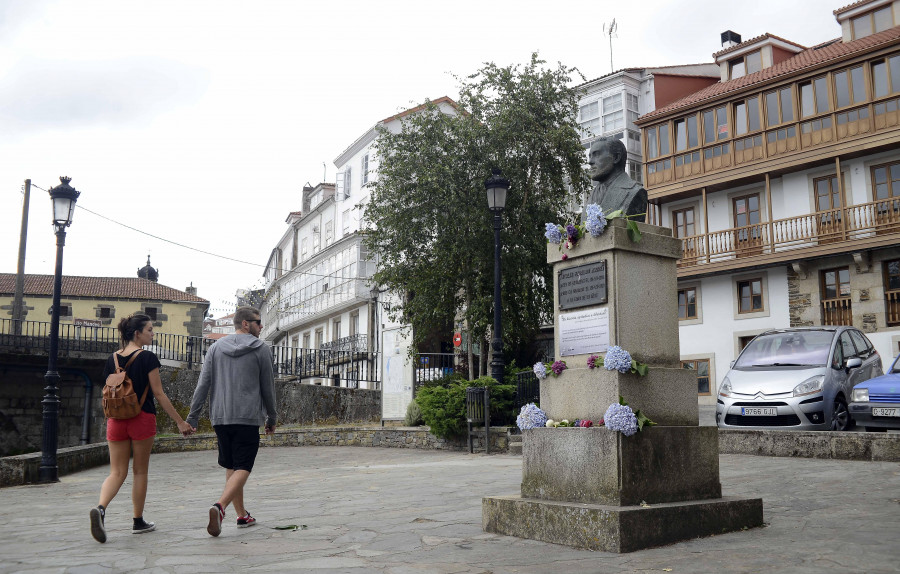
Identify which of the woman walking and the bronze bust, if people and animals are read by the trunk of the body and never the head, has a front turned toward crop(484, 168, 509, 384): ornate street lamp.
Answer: the woman walking

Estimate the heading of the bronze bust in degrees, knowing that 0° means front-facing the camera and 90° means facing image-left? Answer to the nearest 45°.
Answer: approximately 45°

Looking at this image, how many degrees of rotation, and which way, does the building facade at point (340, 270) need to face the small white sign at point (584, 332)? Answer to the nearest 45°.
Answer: approximately 45° to its left

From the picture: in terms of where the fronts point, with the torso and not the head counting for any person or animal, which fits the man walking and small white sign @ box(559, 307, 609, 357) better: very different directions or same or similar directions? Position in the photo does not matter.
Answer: very different directions

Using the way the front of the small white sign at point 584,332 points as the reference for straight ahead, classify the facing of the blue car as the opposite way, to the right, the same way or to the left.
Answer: the same way

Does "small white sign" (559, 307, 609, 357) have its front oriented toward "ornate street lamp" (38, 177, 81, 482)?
no

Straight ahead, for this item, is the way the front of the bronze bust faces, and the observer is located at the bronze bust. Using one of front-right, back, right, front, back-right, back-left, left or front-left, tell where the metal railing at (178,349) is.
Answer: right

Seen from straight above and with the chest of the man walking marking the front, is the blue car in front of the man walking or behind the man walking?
in front

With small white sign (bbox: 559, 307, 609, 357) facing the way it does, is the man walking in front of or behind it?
in front

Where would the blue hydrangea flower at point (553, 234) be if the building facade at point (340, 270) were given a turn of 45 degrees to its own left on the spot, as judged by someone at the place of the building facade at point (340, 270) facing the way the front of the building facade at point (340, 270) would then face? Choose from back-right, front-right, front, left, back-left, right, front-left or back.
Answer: front

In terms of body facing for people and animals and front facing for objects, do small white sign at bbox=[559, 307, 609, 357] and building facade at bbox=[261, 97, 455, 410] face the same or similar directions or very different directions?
same or similar directions

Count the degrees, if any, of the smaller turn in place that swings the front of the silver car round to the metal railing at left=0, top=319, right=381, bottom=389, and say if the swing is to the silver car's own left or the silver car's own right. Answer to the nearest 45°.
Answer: approximately 90° to the silver car's own right

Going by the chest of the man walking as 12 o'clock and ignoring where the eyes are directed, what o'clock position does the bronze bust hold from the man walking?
The bronze bust is roughly at 2 o'clock from the man walking.

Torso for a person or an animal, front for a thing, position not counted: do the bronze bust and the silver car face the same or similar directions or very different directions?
same or similar directions

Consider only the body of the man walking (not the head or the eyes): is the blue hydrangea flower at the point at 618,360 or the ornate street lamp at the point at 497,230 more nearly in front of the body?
the ornate street lamp

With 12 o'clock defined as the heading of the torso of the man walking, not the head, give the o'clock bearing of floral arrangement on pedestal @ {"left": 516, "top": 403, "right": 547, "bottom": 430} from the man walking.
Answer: The floral arrangement on pedestal is roughly at 2 o'clock from the man walking.

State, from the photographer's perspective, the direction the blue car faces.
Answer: facing the viewer and to the left of the viewer
